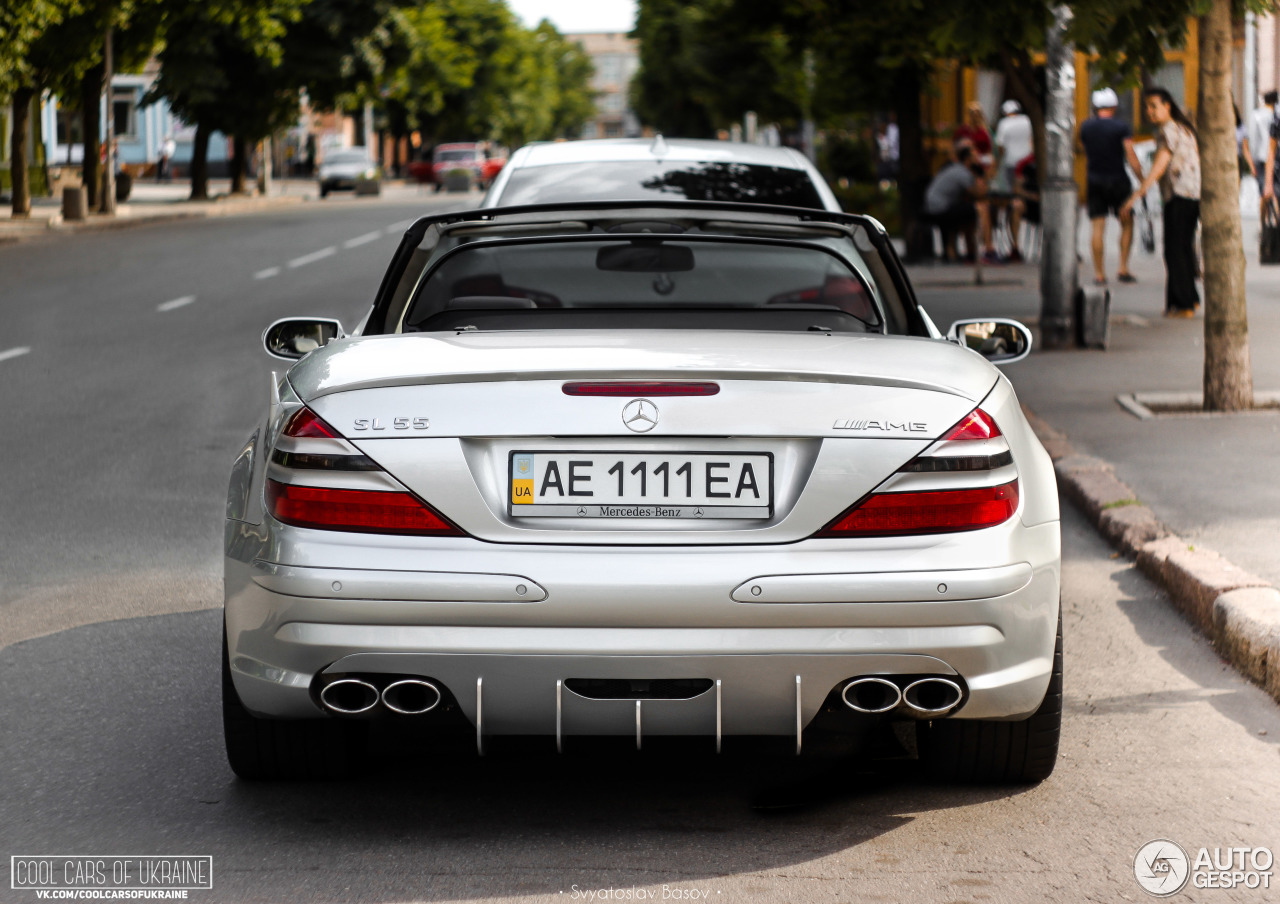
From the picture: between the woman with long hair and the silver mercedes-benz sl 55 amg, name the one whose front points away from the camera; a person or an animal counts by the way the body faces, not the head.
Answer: the silver mercedes-benz sl 55 amg

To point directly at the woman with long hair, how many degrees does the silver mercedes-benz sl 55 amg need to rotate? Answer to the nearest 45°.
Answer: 0° — it already faces them

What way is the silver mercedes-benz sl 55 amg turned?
away from the camera

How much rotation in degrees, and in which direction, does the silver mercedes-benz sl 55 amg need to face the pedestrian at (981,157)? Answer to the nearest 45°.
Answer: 0° — it already faces them

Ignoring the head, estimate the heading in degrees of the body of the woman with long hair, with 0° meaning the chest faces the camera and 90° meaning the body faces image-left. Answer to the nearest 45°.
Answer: approximately 90°

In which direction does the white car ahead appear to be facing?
away from the camera
